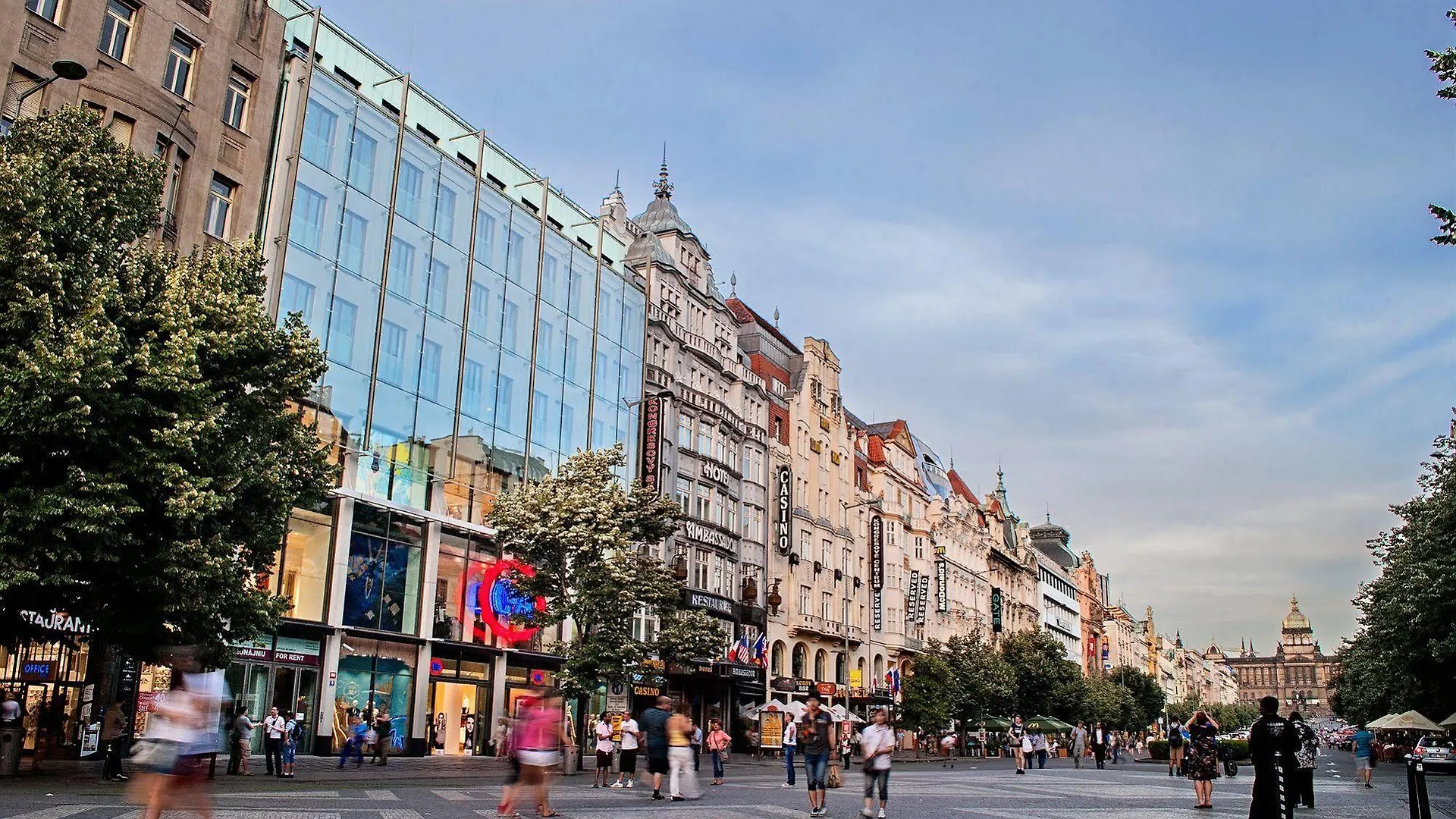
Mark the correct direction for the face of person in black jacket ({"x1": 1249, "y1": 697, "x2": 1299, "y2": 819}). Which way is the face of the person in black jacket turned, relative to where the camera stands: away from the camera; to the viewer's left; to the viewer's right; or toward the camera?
away from the camera

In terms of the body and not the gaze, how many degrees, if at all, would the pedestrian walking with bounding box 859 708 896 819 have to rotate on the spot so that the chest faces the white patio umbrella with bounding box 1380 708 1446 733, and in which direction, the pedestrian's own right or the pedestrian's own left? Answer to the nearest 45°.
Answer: approximately 135° to the pedestrian's own left

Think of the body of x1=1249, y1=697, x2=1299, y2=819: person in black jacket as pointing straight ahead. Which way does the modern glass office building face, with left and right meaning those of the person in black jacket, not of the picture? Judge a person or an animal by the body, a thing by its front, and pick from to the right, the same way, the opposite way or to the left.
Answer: to the right

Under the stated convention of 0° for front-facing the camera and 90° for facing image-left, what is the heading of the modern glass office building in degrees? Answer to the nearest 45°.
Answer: approximately 315°

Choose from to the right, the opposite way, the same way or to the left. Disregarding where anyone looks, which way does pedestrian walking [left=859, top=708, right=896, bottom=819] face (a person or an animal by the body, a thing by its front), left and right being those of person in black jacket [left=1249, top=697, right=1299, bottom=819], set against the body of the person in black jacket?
the opposite way

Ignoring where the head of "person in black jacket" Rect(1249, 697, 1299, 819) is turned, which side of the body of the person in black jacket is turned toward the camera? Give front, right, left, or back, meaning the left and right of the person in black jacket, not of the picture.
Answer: back

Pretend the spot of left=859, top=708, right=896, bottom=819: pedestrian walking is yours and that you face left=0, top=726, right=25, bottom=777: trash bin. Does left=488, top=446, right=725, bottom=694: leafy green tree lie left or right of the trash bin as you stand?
right
